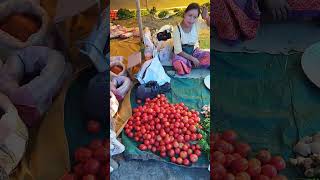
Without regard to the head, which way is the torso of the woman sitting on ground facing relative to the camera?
toward the camera

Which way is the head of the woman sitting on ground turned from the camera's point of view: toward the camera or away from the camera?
toward the camera
